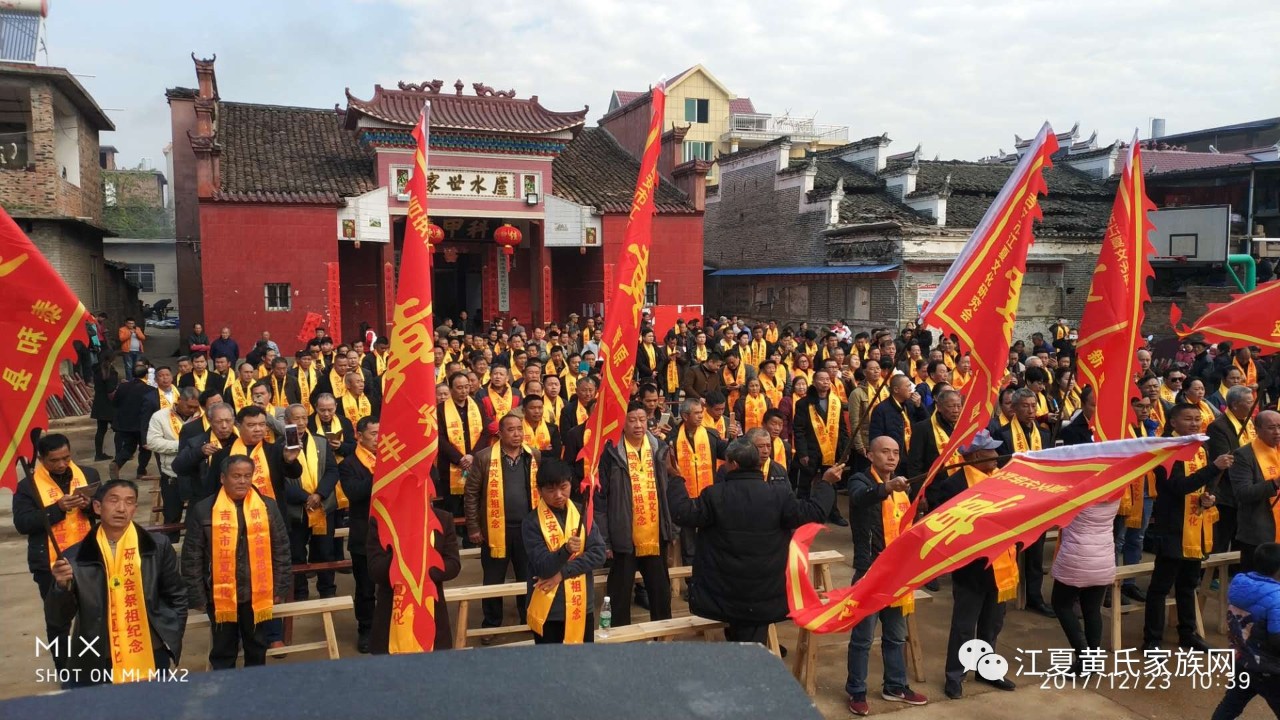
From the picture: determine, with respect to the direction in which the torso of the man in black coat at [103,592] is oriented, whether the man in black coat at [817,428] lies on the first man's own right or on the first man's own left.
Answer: on the first man's own left

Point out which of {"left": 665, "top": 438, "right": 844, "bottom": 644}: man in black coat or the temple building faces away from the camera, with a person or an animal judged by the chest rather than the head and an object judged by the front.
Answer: the man in black coat

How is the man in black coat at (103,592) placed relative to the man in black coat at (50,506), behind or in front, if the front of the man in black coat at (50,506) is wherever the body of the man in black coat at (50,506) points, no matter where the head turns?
in front

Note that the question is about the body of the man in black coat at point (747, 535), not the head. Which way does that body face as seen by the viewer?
away from the camera

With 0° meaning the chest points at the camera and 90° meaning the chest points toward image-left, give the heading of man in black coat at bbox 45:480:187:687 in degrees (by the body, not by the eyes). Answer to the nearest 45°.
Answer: approximately 0°

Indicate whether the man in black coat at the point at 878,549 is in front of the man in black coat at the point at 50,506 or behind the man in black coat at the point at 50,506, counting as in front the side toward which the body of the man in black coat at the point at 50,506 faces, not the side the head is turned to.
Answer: in front

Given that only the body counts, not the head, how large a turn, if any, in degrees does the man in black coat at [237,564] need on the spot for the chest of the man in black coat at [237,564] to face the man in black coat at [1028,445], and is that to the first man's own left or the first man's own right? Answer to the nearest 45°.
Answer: approximately 90° to the first man's own left

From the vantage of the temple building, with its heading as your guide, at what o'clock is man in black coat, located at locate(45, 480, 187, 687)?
The man in black coat is roughly at 12 o'clock from the temple building.

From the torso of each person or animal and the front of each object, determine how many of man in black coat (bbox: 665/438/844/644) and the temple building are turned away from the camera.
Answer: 1

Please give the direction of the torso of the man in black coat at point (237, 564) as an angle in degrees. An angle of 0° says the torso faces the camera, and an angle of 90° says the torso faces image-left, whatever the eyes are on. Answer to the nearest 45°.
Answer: approximately 0°

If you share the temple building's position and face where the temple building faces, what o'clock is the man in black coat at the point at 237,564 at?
The man in black coat is roughly at 12 o'clock from the temple building.
